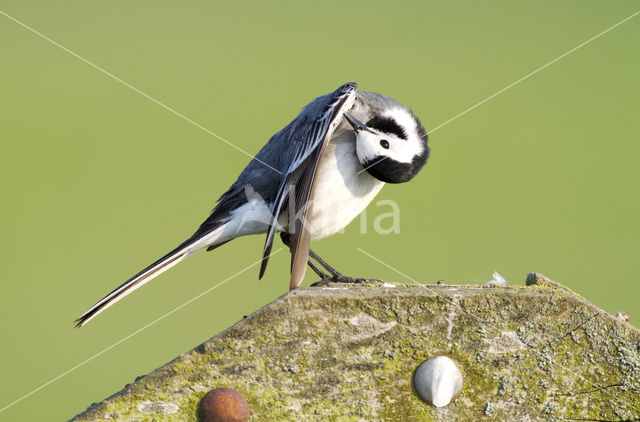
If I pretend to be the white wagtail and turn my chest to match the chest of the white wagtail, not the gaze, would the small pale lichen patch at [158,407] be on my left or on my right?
on my right

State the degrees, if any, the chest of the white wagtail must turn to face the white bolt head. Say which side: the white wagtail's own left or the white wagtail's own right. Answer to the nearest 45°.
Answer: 0° — it already faces it

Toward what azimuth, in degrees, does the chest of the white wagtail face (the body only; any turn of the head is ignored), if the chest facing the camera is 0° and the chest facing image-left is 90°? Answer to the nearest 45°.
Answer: approximately 270°

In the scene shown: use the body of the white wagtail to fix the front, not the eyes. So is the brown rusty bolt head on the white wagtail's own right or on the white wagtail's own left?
on the white wagtail's own right
